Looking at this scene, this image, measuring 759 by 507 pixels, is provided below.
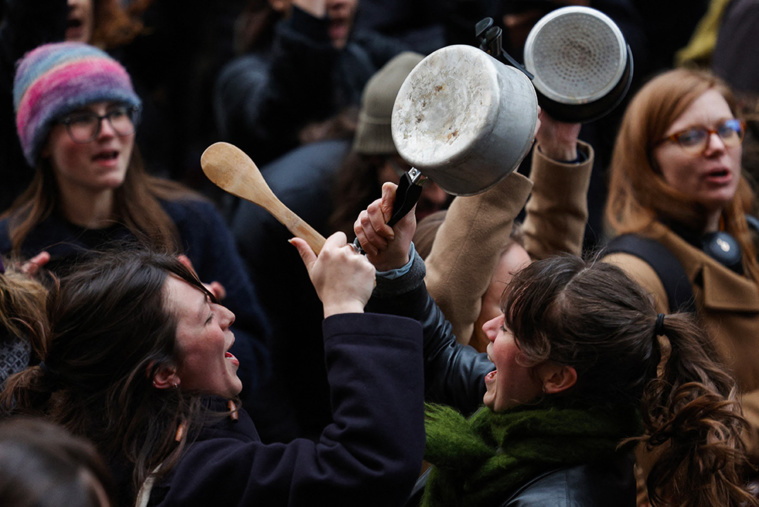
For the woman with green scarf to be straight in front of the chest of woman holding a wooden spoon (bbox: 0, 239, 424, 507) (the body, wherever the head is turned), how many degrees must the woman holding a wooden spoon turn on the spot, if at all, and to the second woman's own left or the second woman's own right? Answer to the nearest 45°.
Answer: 0° — they already face them

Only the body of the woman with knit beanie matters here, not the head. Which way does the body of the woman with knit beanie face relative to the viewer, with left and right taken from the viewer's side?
facing the viewer and to the right of the viewer

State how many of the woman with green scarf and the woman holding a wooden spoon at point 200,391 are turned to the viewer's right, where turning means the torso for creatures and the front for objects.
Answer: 1

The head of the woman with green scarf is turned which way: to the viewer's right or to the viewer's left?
to the viewer's left

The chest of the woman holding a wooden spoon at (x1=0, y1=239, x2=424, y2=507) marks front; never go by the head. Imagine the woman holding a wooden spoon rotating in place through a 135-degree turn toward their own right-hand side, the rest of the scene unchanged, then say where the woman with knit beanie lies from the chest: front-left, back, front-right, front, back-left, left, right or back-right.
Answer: back-right

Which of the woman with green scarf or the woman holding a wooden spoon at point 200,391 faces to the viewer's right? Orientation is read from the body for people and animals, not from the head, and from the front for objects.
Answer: the woman holding a wooden spoon

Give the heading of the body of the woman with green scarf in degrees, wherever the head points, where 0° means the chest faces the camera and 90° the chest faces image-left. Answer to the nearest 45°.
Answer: approximately 90°

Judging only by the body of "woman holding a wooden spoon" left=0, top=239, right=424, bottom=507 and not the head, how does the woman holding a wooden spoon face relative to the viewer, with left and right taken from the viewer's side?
facing to the right of the viewer

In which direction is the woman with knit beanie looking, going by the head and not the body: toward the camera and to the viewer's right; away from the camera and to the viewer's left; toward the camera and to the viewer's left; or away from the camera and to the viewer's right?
toward the camera and to the viewer's right
